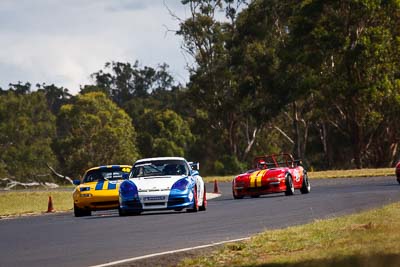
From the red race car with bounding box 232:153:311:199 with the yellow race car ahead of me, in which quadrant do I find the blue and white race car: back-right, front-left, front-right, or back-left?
front-left

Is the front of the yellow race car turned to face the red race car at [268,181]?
no

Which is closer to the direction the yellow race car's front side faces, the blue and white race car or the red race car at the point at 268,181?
the blue and white race car

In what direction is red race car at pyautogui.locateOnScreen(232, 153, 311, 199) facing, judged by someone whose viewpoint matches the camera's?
facing the viewer and to the left of the viewer

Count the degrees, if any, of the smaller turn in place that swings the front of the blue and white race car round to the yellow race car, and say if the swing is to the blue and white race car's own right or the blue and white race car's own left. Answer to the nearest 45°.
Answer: approximately 135° to the blue and white race car's own right

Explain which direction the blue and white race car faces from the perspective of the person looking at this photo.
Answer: facing the viewer

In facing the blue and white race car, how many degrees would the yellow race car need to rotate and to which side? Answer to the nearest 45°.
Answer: approximately 45° to its left

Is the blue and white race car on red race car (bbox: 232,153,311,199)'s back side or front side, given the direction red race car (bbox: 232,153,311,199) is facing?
on the front side

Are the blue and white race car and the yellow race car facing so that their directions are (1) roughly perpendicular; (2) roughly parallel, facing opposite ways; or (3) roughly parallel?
roughly parallel

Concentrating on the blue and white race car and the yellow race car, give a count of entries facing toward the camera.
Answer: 2
